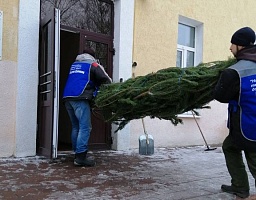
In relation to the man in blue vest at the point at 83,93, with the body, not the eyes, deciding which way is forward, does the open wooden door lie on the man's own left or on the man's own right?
on the man's own left

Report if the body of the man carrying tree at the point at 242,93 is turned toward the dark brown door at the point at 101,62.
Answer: yes

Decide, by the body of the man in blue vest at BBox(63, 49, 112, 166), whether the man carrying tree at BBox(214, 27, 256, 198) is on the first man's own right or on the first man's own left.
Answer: on the first man's own right

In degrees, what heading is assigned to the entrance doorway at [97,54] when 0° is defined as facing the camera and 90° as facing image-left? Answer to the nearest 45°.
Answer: approximately 315°

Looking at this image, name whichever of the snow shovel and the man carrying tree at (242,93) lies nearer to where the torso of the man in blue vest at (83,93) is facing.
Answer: the snow shovel

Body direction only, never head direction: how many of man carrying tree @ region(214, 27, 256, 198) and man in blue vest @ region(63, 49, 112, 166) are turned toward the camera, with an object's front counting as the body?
0

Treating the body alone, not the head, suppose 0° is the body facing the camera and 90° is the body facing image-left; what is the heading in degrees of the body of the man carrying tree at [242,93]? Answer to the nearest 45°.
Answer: approximately 135°

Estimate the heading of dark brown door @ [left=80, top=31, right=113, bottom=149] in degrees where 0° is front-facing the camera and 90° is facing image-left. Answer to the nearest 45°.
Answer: approximately 315°

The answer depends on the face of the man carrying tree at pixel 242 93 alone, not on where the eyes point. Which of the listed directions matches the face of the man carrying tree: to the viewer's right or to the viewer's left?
to the viewer's left

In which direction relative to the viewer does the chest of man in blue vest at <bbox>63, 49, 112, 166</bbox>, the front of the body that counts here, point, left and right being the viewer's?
facing away from the viewer and to the right of the viewer

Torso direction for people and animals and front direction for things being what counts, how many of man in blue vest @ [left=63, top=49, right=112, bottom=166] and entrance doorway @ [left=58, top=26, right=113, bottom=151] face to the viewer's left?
0
